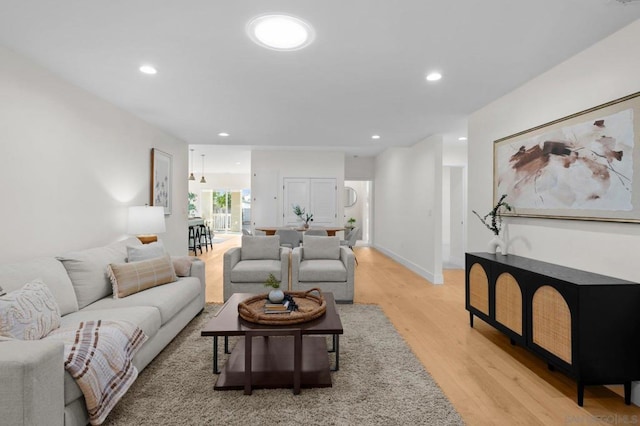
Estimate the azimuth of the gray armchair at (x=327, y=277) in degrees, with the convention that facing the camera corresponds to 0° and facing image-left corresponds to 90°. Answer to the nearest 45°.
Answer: approximately 0°

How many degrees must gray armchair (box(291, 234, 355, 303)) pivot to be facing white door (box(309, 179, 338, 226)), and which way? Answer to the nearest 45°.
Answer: approximately 180°

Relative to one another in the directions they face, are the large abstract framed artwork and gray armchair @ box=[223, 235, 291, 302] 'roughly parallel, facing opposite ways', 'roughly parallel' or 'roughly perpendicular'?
roughly perpendicular

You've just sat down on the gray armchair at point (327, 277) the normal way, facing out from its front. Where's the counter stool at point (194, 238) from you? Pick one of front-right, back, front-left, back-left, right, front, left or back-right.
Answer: back-right

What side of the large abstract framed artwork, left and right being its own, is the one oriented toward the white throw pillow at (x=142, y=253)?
front

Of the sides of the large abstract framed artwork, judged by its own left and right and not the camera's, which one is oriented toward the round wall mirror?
right

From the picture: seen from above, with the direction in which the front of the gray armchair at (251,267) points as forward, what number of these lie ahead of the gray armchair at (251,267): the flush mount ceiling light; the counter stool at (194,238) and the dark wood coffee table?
2

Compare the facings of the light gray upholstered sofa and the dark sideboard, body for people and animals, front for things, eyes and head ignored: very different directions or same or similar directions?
very different directions

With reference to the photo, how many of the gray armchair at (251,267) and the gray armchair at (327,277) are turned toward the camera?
2

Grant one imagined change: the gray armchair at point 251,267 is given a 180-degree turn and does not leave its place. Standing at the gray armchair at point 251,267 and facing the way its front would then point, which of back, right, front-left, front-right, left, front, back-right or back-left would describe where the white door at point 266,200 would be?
front

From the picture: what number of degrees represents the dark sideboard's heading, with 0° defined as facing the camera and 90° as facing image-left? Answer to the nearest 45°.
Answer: approximately 45°
